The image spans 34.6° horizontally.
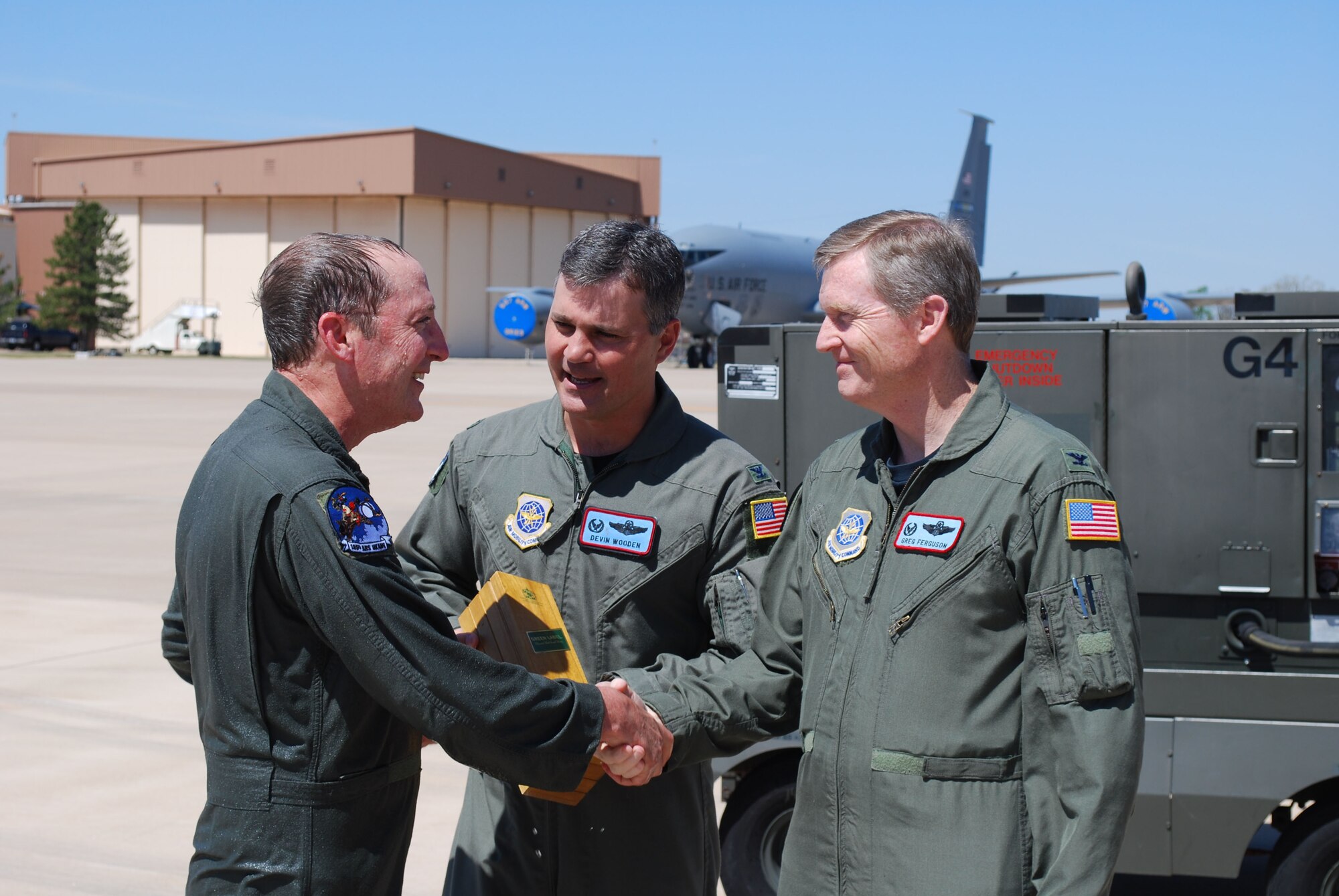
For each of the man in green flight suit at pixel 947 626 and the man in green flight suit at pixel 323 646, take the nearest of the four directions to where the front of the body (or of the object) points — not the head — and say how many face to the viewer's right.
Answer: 1

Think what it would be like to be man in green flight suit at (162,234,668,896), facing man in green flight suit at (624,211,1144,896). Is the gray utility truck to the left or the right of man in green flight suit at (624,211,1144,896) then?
left

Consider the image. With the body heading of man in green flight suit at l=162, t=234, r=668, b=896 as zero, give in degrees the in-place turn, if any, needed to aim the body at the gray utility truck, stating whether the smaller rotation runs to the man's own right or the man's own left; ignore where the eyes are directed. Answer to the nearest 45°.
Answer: approximately 45° to the man's own left

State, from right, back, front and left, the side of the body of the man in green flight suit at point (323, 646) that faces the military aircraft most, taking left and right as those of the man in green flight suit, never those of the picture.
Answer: left

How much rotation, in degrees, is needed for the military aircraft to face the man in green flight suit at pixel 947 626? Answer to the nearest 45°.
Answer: approximately 45° to its left

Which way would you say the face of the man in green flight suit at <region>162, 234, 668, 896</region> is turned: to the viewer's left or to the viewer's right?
to the viewer's right

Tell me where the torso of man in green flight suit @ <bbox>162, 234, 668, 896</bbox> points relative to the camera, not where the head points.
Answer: to the viewer's right

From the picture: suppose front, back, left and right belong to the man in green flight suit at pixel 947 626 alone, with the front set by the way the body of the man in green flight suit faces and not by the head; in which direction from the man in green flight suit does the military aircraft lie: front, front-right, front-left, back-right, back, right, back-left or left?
back-right

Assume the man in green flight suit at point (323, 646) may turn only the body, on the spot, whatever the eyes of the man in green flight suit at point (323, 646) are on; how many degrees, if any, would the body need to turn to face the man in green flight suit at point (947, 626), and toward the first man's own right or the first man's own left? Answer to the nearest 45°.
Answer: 0° — they already face them

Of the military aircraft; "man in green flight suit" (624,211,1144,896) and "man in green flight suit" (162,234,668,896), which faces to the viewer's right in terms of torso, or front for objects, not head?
"man in green flight suit" (162,234,668,896)

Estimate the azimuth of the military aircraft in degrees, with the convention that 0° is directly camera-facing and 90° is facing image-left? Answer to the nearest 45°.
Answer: approximately 45°

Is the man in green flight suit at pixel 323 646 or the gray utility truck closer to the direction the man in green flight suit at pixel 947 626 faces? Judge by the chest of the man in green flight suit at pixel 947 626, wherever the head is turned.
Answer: the man in green flight suit
